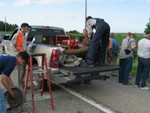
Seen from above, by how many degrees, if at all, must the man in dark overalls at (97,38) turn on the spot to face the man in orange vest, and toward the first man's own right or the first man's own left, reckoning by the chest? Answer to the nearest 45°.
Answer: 0° — they already face them

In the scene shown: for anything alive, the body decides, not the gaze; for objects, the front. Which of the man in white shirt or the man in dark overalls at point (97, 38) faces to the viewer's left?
the man in dark overalls

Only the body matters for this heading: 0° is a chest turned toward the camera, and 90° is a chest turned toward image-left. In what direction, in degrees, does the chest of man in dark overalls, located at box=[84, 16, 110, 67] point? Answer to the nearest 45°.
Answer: approximately 90°

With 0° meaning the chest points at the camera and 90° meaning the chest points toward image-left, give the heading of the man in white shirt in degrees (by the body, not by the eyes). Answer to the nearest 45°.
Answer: approximately 225°
